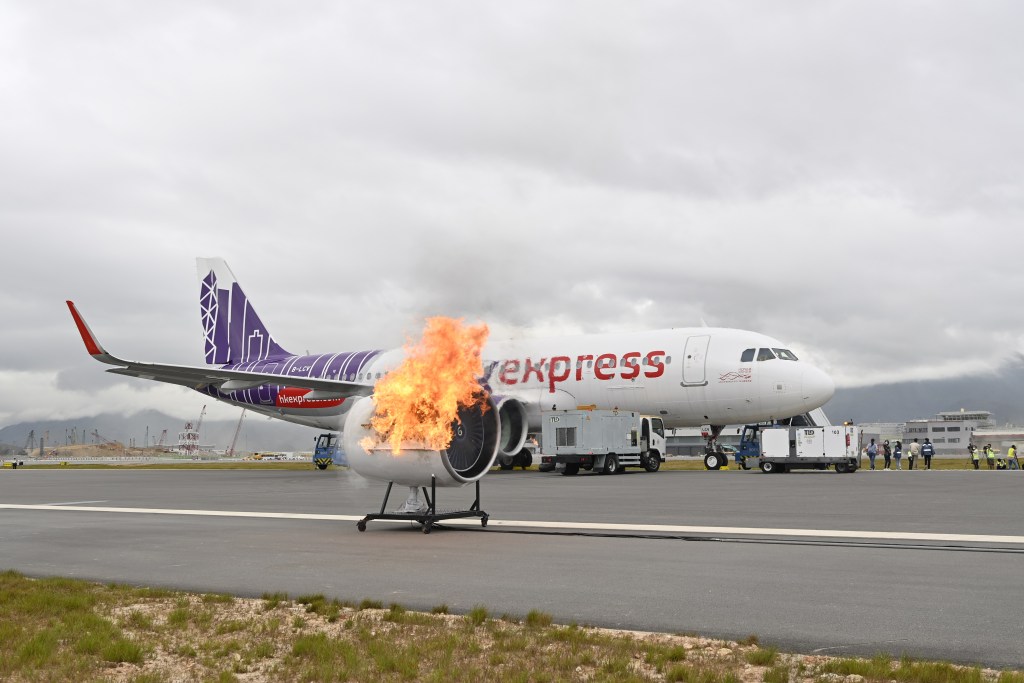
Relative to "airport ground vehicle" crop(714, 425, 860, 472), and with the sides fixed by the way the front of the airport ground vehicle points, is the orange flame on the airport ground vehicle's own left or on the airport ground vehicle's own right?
on the airport ground vehicle's own left

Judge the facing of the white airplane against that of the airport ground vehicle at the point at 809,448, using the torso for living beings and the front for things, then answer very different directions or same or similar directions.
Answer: very different directions

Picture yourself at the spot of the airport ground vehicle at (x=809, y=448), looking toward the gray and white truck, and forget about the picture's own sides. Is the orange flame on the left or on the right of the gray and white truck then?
left

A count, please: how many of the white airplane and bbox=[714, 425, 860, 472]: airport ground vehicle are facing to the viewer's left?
1

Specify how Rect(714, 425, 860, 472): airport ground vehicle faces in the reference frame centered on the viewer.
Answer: facing to the left of the viewer

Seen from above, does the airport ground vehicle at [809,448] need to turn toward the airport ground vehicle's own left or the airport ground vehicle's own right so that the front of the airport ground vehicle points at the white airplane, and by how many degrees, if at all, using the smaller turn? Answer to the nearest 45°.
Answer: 0° — it already faces it
